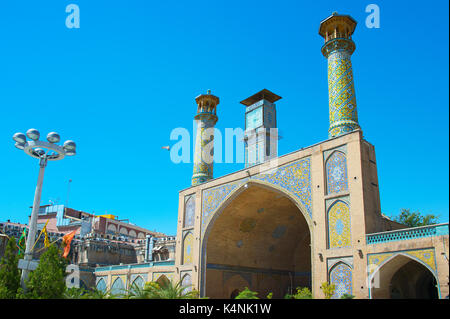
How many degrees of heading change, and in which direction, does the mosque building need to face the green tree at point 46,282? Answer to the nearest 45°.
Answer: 0° — it already faces it

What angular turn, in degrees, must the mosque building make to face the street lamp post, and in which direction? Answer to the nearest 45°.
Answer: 0° — it already faces it

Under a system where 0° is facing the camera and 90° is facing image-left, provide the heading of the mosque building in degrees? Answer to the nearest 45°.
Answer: approximately 45°

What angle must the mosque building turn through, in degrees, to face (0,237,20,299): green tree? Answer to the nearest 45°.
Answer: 0° — it already faces it
